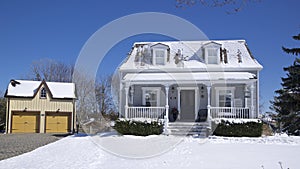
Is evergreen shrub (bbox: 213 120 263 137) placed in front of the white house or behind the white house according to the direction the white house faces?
in front

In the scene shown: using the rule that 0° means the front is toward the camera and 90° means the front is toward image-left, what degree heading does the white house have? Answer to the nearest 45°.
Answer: approximately 0°

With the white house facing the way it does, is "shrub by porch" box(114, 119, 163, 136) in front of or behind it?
in front
